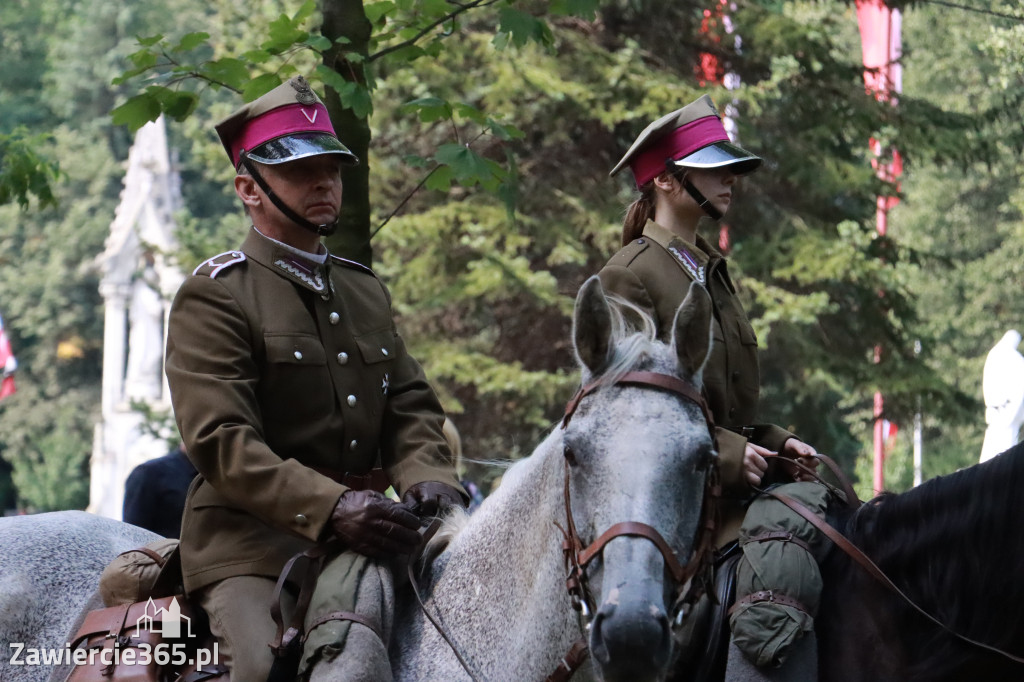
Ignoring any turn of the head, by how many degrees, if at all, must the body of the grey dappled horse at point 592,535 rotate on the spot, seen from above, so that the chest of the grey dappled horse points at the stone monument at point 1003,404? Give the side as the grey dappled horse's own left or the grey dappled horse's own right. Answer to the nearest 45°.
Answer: approximately 90° to the grey dappled horse's own left

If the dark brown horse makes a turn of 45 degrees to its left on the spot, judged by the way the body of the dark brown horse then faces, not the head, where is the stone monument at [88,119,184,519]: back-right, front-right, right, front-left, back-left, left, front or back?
left

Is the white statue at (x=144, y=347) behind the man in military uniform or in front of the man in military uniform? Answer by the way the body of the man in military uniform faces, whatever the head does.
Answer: behind

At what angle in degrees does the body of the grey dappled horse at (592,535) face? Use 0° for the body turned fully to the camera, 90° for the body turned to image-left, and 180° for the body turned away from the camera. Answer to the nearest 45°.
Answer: approximately 315°

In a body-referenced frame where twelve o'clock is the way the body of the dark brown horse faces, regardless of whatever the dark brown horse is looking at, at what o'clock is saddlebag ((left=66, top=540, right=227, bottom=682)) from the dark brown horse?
The saddlebag is roughly at 5 o'clock from the dark brown horse.

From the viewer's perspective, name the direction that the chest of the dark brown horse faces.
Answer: to the viewer's right

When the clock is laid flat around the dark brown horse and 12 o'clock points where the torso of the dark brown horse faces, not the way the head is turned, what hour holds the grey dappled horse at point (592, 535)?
The grey dappled horse is roughly at 4 o'clock from the dark brown horse.

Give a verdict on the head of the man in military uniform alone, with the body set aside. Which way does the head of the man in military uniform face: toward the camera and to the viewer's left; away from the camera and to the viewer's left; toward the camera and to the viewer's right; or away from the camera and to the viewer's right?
toward the camera and to the viewer's right

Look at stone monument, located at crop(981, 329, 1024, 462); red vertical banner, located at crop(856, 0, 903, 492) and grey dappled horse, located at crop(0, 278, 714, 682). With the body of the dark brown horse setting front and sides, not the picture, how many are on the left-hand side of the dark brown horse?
2
